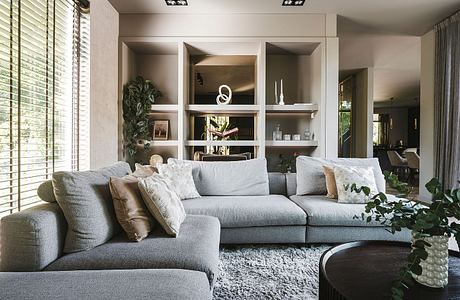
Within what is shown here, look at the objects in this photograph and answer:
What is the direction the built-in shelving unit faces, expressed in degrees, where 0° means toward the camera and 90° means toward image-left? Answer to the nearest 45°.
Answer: approximately 0°

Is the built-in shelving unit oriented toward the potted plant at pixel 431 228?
yes

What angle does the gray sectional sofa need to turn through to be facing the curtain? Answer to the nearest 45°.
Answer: approximately 90° to its left

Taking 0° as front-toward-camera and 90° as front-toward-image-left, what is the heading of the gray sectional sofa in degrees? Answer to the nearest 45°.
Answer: approximately 315°

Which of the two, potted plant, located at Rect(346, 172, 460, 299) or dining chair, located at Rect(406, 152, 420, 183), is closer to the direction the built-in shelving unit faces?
the potted plant

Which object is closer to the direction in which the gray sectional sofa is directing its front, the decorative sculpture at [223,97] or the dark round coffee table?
the dark round coffee table

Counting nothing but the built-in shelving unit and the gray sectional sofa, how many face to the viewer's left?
0

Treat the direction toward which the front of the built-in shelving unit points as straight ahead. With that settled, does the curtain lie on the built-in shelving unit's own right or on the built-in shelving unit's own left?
on the built-in shelving unit's own left

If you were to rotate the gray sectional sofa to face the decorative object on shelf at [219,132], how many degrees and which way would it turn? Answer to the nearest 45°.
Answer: approximately 135° to its left

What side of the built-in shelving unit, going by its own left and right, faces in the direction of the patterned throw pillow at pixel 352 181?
left

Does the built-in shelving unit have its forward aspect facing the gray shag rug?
yes
